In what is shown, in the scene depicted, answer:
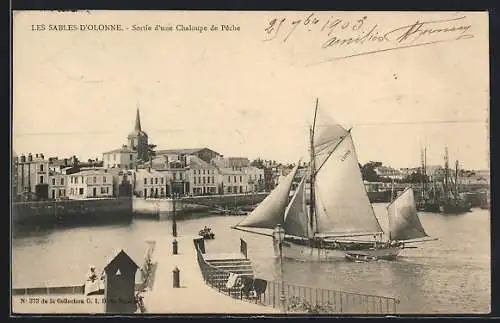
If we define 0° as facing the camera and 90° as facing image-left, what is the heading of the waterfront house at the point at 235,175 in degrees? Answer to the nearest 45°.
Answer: approximately 0°

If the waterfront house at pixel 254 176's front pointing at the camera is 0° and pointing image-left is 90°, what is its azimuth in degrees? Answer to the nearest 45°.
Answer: approximately 0°

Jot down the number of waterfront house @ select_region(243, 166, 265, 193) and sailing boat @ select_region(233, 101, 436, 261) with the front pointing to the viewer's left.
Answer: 1

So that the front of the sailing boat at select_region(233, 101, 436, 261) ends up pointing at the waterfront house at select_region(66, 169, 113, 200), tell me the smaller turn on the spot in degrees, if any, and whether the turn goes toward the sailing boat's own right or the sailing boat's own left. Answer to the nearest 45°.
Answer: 0° — it already faces it

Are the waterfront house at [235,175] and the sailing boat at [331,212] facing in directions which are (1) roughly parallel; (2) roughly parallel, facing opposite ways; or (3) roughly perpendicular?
roughly perpendicular

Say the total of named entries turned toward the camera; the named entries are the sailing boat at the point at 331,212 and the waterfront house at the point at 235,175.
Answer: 1

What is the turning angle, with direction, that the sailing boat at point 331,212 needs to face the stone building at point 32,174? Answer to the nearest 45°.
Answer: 0° — it already faces it

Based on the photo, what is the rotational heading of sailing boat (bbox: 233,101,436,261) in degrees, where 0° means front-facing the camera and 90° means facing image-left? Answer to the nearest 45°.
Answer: approximately 90°

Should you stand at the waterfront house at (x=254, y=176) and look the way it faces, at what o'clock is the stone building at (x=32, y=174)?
The stone building is roughly at 3 o'clock from the waterfront house.
